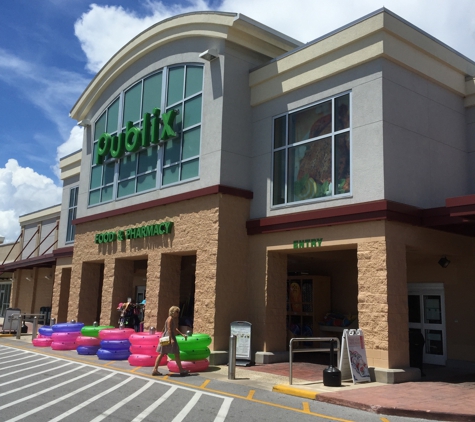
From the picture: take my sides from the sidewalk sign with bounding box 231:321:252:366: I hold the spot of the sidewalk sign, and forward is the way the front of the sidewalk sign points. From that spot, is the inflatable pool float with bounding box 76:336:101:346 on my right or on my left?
on my right

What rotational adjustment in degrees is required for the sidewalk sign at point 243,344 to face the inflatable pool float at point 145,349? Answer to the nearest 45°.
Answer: approximately 90° to its right

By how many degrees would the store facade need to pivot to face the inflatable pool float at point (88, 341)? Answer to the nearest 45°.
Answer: approximately 45° to its right

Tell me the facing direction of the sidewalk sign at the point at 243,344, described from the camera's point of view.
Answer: facing the viewer

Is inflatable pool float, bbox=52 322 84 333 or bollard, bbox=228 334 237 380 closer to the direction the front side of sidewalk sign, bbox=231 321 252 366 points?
the bollard

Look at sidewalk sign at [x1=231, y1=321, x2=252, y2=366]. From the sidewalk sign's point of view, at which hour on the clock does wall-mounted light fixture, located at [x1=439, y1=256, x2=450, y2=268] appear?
The wall-mounted light fixture is roughly at 9 o'clock from the sidewalk sign.

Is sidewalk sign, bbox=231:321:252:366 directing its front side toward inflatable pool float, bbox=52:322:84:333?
no

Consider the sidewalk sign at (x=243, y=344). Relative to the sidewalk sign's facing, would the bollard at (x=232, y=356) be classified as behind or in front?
in front
